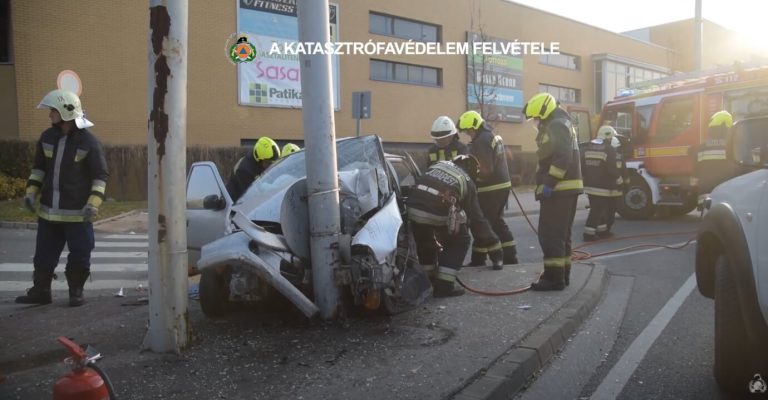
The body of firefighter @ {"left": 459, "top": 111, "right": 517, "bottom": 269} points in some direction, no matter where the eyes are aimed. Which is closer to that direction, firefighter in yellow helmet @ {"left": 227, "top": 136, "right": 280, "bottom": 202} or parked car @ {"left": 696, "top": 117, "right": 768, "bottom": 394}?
the firefighter in yellow helmet

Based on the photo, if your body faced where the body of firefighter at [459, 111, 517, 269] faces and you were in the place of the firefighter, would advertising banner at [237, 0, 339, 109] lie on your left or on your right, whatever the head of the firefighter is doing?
on your right

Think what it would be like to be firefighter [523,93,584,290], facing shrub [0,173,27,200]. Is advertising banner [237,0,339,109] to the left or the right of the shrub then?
right

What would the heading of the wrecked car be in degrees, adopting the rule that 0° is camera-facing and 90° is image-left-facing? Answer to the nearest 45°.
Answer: approximately 0°

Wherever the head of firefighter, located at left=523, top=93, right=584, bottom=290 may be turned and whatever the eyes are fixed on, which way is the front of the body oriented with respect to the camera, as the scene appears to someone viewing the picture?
to the viewer's left

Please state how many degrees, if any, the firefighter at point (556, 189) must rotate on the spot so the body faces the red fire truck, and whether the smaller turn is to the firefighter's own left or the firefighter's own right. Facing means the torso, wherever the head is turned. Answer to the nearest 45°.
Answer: approximately 90° to the firefighter's own right

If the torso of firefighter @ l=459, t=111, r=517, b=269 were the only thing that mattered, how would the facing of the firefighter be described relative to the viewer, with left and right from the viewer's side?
facing to the left of the viewer

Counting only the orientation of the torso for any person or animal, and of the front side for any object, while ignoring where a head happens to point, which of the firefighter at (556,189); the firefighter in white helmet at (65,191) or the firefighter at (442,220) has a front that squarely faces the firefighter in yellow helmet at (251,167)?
the firefighter at (556,189)

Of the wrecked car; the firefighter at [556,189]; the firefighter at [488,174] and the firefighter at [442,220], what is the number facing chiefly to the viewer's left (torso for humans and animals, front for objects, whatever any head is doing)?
2
